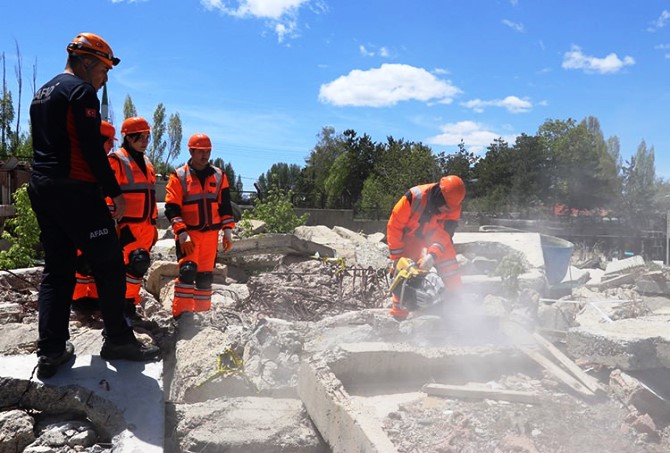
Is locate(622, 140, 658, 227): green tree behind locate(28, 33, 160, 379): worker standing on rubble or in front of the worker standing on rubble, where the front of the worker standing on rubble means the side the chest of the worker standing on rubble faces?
in front

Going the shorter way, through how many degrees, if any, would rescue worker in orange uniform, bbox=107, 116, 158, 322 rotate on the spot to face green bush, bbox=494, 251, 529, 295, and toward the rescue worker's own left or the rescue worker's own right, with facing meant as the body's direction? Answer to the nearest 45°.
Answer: approximately 45° to the rescue worker's own left

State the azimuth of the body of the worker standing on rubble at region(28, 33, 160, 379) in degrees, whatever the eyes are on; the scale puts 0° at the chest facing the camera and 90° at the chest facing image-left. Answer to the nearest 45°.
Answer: approximately 225°

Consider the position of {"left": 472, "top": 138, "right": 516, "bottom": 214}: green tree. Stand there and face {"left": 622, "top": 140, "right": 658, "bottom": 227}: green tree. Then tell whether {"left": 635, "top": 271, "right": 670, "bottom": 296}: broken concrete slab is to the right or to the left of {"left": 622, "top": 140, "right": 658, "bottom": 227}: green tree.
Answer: right

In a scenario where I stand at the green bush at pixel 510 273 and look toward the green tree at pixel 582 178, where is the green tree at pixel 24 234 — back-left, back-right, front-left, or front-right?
back-left

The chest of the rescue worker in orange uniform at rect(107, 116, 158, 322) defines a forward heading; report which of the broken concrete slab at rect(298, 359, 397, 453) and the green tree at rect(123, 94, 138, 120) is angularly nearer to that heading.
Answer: the broken concrete slab

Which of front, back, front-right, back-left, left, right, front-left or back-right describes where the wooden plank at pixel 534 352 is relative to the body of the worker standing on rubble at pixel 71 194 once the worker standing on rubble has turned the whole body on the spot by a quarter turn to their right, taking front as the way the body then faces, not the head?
front-left

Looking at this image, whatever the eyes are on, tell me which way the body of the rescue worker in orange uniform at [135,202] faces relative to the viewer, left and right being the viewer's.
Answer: facing the viewer and to the right of the viewer

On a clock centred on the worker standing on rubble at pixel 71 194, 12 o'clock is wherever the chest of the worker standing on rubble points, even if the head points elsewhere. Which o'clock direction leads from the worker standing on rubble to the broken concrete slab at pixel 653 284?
The broken concrete slab is roughly at 1 o'clock from the worker standing on rubble.

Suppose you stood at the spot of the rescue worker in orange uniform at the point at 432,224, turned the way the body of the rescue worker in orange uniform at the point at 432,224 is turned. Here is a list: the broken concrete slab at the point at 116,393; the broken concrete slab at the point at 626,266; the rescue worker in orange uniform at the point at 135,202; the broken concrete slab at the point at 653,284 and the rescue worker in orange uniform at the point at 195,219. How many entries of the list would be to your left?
2

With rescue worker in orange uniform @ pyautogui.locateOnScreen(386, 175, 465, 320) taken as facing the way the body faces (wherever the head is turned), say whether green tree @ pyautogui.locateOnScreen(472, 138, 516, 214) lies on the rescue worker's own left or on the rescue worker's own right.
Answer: on the rescue worker's own left

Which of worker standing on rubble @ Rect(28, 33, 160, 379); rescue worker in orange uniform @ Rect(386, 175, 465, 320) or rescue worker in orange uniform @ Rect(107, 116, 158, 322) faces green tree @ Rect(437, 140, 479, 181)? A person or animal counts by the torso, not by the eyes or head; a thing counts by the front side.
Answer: the worker standing on rubble

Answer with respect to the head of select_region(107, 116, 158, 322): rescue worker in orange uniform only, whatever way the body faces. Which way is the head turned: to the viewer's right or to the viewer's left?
to the viewer's right
